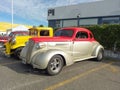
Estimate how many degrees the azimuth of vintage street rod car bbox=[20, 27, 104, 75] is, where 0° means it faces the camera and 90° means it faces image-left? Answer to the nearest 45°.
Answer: approximately 45°
